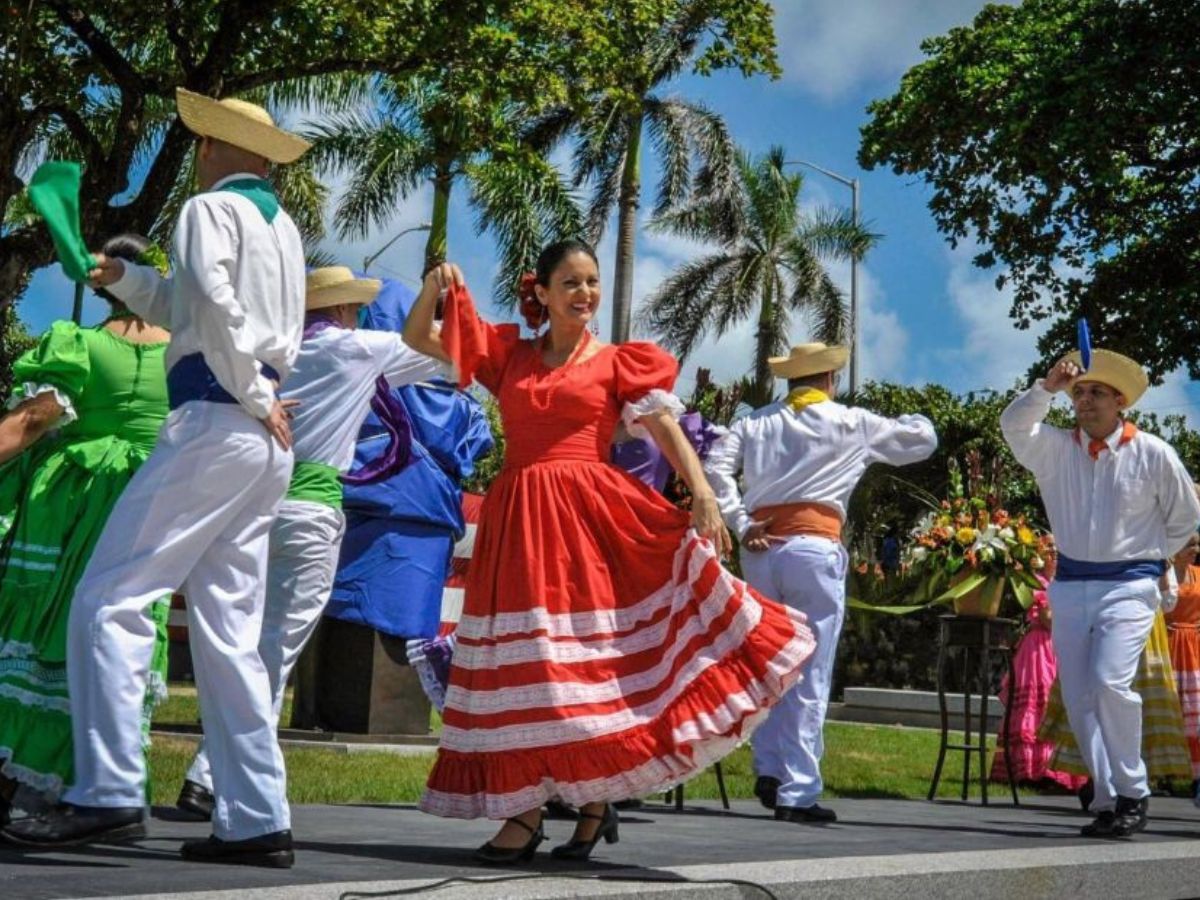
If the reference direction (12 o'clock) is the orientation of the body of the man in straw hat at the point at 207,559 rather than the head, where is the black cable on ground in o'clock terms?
The black cable on ground is roughly at 5 o'clock from the man in straw hat.

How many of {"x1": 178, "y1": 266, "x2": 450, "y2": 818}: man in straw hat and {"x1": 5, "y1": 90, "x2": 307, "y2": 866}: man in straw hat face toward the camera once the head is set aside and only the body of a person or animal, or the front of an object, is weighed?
0

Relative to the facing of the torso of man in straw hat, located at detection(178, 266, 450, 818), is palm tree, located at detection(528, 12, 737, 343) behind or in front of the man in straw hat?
in front

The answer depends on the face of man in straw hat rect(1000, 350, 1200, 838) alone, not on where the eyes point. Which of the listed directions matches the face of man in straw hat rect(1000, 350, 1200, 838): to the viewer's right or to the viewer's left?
to the viewer's left

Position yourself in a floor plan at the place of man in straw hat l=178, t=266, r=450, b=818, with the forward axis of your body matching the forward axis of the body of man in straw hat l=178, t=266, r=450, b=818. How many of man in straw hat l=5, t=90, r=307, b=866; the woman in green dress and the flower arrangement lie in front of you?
1

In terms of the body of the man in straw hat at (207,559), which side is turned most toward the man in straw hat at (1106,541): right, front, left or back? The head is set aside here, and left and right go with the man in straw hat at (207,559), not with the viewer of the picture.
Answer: right

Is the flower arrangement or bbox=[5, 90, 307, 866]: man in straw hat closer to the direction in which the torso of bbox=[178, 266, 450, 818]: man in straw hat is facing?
the flower arrangement

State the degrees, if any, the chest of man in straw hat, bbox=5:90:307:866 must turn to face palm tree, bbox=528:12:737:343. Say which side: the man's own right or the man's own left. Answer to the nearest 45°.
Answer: approximately 45° to the man's own right

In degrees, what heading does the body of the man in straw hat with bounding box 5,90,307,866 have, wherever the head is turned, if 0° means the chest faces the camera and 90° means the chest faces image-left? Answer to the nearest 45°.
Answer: approximately 135°

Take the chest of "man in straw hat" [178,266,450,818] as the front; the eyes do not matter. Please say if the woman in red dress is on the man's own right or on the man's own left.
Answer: on the man's own right

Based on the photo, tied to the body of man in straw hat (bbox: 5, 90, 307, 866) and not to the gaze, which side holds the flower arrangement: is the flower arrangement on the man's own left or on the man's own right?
on the man's own right

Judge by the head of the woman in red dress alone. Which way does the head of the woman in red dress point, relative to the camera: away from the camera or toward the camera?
toward the camera

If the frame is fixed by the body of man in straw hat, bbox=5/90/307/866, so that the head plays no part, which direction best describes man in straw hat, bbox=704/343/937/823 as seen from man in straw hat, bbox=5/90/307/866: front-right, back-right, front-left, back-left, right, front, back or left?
right

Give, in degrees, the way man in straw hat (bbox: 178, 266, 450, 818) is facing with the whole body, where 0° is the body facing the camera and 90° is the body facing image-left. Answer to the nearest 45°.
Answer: approximately 225°
